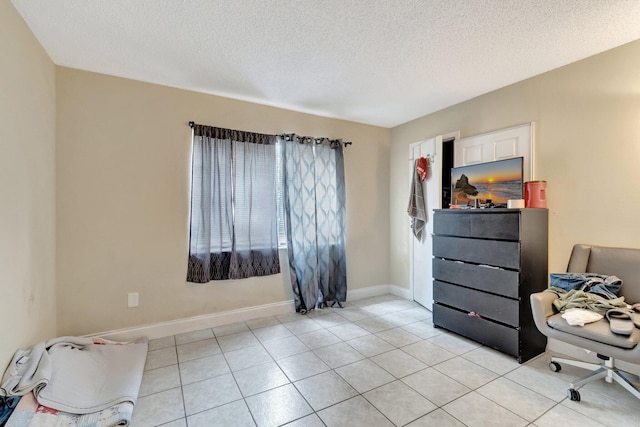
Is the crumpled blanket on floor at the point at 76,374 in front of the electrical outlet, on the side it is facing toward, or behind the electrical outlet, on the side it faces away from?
in front

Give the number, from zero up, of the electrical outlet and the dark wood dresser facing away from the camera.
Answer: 0

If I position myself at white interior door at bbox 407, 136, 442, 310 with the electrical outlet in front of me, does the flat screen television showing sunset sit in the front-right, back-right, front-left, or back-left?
back-left

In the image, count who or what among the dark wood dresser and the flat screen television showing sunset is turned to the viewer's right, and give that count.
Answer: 0

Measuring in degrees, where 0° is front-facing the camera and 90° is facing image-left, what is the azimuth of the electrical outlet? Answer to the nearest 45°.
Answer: approximately 0°

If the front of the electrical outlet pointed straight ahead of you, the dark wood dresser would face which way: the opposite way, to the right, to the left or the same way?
to the right

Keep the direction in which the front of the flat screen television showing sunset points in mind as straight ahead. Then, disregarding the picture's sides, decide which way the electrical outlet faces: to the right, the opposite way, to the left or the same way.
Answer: to the left

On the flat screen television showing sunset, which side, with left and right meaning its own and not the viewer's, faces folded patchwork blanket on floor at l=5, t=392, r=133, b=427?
front

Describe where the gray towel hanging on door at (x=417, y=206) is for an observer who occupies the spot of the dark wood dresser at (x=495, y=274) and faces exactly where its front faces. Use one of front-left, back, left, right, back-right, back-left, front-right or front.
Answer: right

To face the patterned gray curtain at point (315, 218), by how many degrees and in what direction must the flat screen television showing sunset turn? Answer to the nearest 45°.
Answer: approximately 45° to its right

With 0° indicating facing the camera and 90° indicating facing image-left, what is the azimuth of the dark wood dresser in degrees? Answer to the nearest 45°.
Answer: approximately 45°

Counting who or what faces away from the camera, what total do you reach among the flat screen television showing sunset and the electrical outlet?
0

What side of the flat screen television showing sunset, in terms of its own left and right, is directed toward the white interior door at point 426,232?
right

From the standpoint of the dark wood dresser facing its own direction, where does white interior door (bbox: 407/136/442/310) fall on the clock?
The white interior door is roughly at 3 o'clock from the dark wood dresser.

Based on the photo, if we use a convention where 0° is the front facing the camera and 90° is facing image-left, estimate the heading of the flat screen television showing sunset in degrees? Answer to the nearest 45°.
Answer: approximately 45°
